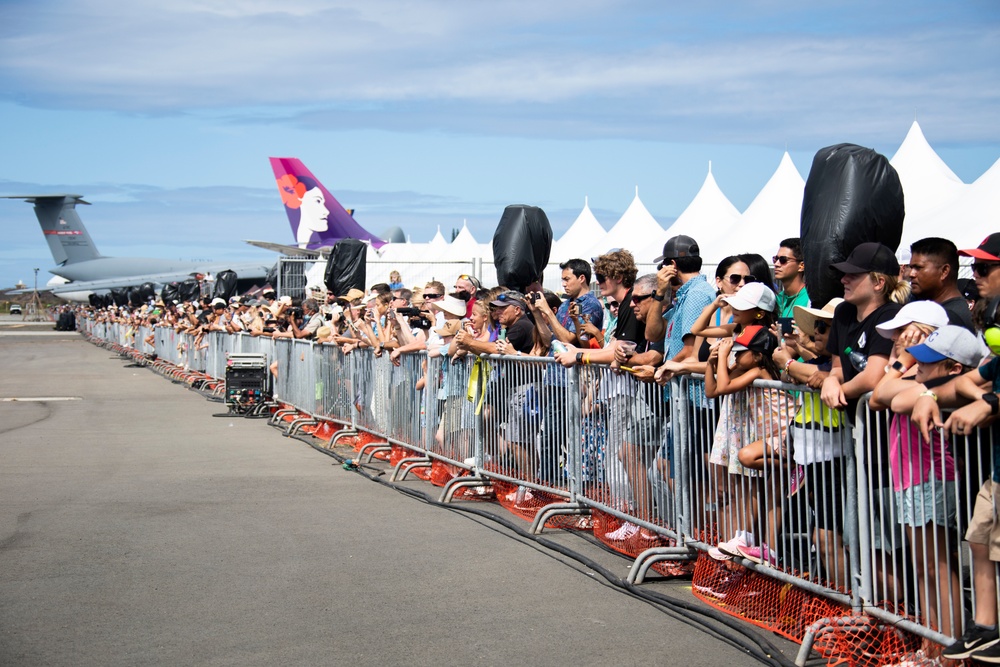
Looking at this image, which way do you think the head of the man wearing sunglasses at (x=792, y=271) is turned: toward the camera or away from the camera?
toward the camera

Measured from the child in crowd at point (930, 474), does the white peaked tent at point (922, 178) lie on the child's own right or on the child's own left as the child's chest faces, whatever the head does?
on the child's own right

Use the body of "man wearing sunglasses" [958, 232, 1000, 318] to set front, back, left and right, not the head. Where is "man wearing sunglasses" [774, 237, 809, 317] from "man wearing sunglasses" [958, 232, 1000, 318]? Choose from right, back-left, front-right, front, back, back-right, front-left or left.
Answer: front-right

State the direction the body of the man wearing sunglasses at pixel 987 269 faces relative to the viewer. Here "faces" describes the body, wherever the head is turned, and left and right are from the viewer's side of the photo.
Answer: facing to the left of the viewer

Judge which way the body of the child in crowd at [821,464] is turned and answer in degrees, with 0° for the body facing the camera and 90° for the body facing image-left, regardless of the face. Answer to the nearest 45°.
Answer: approximately 45°

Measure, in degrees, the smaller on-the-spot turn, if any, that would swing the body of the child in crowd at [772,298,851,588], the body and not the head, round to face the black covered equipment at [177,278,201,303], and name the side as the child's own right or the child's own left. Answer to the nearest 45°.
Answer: approximately 90° to the child's own right

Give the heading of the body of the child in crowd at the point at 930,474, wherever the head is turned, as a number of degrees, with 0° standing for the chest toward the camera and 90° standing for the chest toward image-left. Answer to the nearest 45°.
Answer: approximately 45°

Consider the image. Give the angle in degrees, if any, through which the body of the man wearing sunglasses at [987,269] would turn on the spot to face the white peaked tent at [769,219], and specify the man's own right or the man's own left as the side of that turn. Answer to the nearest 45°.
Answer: approximately 90° to the man's own right

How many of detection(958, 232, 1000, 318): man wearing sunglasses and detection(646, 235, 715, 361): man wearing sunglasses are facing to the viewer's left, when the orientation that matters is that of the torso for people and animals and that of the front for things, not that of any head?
2

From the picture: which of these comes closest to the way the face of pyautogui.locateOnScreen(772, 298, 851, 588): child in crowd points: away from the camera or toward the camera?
toward the camera

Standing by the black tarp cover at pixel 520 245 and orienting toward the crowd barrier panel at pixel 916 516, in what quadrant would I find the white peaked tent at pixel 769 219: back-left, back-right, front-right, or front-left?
back-left

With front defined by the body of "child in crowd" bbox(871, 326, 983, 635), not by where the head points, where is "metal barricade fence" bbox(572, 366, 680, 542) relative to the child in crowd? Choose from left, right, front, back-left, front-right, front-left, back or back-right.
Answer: right

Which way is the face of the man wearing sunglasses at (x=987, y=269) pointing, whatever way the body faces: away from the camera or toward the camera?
toward the camera

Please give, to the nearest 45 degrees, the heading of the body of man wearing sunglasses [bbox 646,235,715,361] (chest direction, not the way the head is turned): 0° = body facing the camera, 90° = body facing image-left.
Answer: approximately 90°

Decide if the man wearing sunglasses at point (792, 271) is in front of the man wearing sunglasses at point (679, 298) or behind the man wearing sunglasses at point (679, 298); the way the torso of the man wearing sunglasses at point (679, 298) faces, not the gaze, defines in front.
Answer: behind
